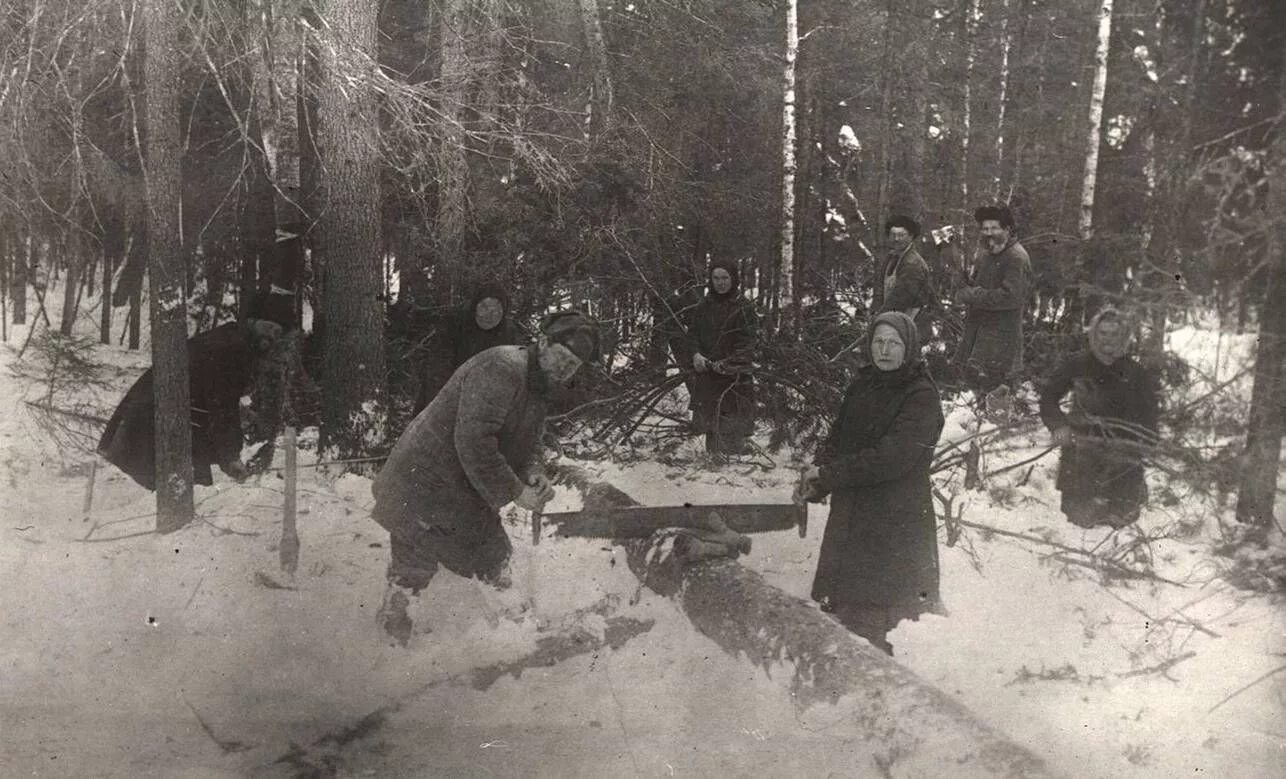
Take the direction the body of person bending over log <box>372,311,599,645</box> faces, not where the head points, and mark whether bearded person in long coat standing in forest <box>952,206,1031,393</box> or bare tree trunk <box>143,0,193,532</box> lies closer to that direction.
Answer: the bearded person in long coat standing in forest

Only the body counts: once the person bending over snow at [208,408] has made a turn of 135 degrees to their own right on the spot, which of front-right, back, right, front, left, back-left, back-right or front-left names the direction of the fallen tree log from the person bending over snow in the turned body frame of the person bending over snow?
left

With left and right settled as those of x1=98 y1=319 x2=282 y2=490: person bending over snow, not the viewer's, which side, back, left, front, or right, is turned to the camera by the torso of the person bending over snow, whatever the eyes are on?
right

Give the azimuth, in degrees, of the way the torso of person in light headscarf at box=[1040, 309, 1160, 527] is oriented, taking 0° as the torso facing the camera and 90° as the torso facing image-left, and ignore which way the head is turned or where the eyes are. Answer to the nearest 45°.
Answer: approximately 0°

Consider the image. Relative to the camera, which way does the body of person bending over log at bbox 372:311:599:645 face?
to the viewer's right

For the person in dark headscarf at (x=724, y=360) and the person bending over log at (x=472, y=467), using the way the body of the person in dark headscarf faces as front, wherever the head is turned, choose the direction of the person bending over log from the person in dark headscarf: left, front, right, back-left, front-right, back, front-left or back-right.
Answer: front-right

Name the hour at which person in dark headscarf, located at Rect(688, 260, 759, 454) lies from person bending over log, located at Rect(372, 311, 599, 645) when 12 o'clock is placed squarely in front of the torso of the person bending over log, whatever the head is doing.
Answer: The person in dark headscarf is roughly at 11 o'clock from the person bending over log.
